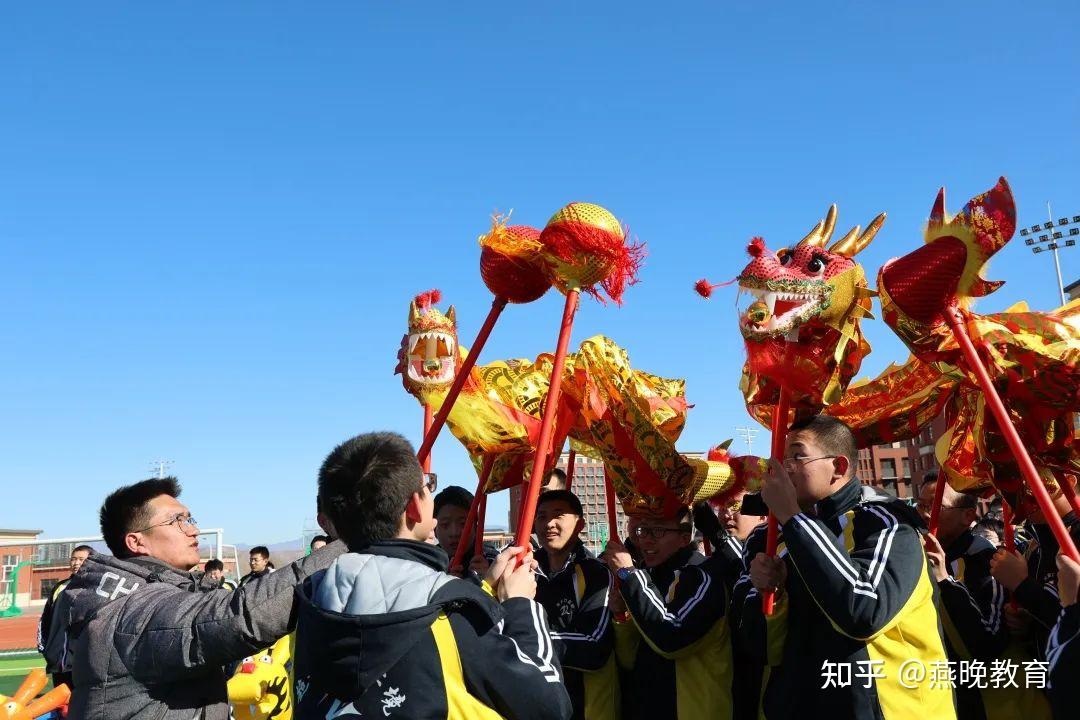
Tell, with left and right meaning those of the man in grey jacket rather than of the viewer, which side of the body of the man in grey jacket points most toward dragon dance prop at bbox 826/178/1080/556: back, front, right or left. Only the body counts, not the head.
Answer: front

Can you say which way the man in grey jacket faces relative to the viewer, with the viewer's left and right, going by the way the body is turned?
facing to the right of the viewer

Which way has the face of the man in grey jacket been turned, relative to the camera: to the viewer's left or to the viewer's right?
to the viewer's right

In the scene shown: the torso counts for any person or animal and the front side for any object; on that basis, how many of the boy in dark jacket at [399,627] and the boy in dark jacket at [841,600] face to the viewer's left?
1

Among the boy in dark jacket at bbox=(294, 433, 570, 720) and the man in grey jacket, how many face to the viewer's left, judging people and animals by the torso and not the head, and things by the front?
0

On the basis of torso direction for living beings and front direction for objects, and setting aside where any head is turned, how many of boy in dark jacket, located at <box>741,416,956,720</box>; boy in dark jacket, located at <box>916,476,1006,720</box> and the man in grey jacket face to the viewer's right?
1

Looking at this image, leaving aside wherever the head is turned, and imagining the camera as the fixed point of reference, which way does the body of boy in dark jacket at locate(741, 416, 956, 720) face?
to the viewer's left

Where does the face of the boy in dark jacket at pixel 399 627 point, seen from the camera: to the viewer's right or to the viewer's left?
to the viewer's right

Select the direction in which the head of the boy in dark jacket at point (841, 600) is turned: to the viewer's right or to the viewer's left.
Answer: to the viewer's left

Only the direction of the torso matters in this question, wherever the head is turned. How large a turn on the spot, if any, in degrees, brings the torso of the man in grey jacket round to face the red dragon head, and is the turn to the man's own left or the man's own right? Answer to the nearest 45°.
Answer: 0° — they already face it

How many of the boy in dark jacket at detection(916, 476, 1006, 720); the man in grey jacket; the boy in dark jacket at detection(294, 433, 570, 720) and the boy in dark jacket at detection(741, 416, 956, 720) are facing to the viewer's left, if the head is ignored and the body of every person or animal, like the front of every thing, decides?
2

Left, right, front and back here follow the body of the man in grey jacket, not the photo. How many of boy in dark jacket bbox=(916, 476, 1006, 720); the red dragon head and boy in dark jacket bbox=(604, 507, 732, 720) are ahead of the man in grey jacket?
3

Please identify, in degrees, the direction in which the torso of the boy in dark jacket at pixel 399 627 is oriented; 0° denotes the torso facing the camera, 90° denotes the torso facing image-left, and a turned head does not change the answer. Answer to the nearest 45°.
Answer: approximately 225°

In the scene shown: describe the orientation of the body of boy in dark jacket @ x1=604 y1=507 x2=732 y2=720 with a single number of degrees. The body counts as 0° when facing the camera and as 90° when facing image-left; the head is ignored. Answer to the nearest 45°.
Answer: approximately 45°
